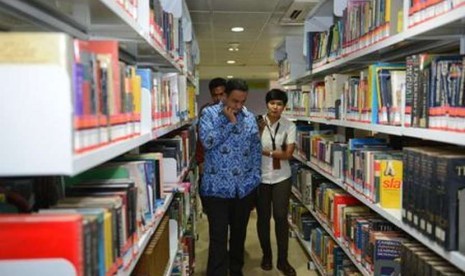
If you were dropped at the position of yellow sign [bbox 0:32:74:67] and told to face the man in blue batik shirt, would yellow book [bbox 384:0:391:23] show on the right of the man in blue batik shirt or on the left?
right

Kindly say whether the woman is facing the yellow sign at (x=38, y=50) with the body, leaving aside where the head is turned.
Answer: yes

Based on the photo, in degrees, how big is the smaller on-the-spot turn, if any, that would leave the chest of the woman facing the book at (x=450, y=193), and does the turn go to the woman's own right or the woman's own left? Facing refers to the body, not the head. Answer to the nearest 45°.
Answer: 0° — they already face it

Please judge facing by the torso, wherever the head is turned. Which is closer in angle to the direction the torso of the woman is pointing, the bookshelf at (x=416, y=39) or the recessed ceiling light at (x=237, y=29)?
the bookshelf

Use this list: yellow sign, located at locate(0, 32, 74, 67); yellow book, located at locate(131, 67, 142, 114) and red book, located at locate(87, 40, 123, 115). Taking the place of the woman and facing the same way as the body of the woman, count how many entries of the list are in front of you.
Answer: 3

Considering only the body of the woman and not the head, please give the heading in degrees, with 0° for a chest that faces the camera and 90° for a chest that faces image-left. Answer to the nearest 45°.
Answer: approximately 0°

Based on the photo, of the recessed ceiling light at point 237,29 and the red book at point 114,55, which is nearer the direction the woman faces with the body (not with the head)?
the red book

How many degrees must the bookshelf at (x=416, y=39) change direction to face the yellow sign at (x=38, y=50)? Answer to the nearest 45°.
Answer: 0° — it already faces it

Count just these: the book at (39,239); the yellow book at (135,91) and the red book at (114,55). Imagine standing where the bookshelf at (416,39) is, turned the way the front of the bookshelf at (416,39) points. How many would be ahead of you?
3
